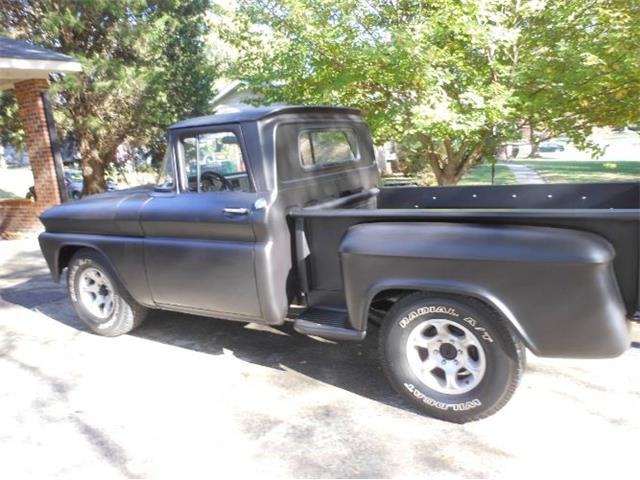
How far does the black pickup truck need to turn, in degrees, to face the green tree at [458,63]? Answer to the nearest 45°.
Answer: approximately 90° to its right

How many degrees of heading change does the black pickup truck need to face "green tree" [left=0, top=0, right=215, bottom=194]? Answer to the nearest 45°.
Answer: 0° — it already faces it

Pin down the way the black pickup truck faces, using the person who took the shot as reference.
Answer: facing away from the viewer and to the left of the viewer
